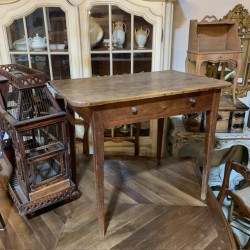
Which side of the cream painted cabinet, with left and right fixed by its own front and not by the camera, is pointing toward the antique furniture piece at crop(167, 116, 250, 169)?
left

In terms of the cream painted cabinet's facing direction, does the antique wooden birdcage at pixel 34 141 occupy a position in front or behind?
in front

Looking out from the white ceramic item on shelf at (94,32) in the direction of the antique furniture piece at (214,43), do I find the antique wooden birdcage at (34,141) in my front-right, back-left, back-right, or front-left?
back-right

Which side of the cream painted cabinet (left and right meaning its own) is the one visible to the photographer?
front

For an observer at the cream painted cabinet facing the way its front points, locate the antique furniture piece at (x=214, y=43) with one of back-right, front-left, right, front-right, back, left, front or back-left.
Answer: left

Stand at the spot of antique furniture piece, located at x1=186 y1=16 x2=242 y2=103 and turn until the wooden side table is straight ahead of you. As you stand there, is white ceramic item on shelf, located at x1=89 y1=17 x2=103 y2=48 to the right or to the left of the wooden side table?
right

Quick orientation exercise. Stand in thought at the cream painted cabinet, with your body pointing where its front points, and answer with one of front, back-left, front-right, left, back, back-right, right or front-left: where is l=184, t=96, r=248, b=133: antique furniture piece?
left

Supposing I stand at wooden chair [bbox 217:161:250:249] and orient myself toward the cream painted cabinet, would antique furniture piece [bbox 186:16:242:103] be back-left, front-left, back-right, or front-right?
front-right
